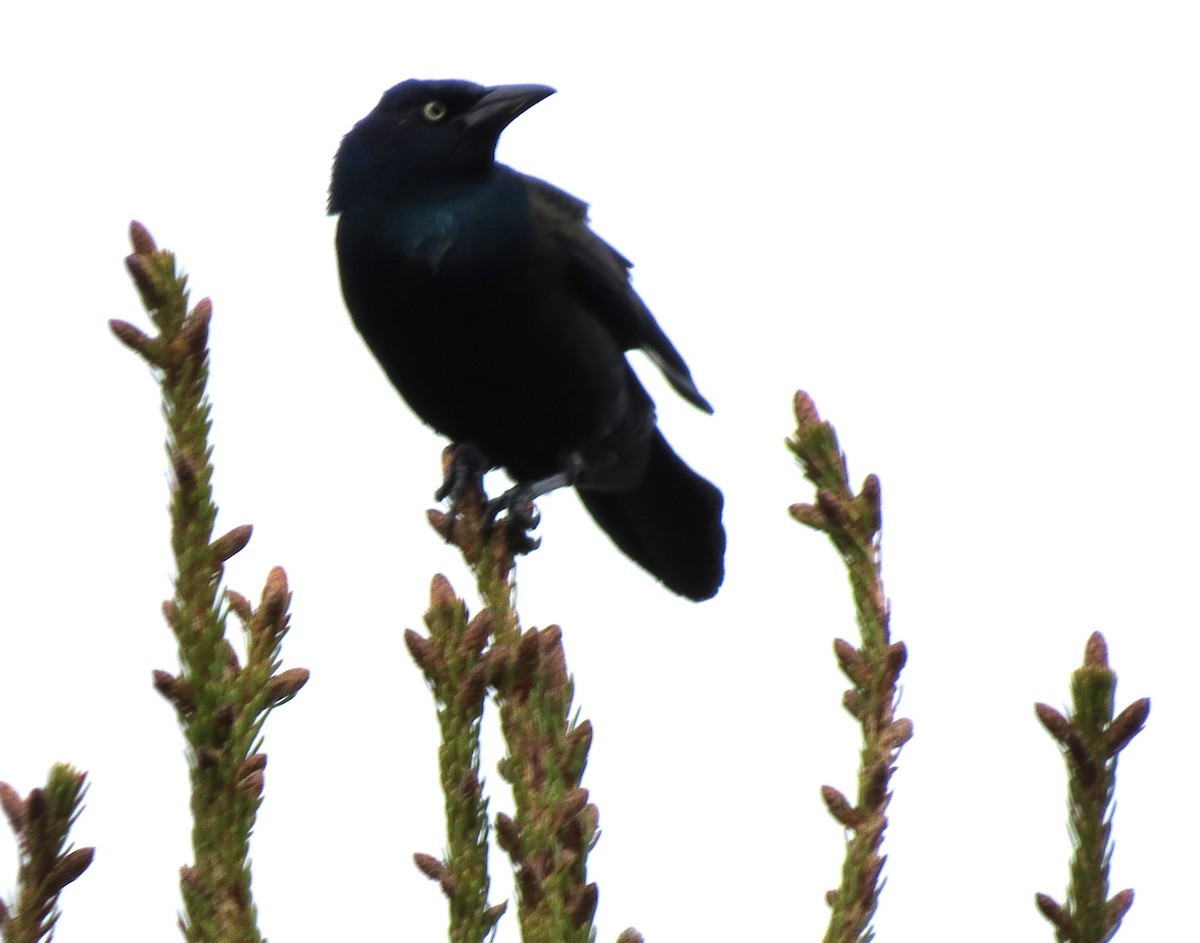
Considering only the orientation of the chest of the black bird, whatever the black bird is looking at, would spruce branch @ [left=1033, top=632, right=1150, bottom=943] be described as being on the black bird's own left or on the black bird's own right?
on the black bird's own left

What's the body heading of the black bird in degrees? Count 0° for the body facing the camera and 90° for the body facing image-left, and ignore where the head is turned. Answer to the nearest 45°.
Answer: approximately 45°
